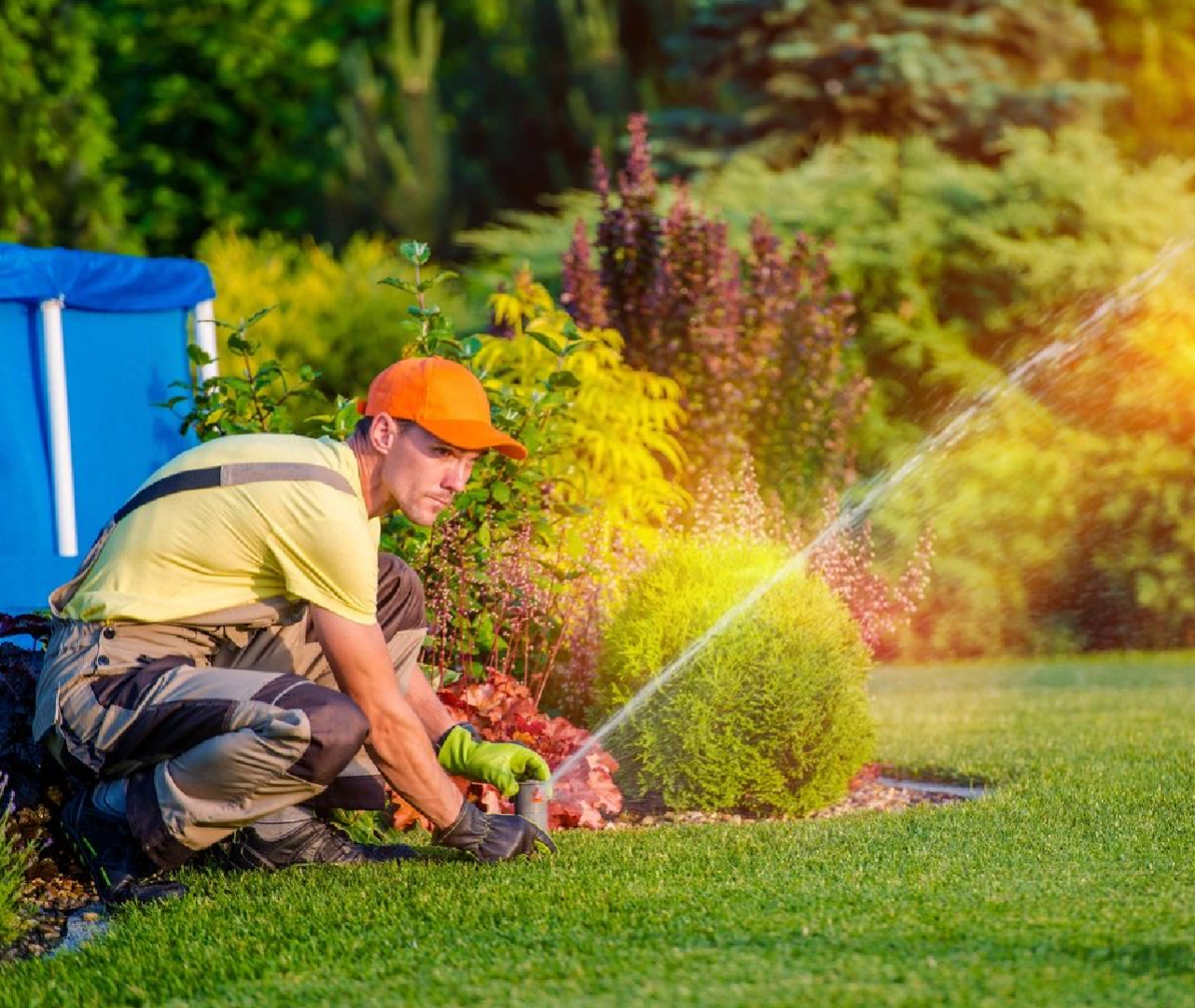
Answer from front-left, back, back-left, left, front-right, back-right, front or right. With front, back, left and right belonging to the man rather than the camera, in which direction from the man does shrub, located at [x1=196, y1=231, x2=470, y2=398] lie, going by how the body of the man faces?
left

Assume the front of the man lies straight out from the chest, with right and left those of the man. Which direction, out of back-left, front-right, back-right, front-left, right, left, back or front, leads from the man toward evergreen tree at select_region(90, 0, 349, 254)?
left

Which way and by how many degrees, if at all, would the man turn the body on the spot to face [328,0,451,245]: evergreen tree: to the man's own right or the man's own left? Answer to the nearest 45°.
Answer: approximately 90° to the man's own left

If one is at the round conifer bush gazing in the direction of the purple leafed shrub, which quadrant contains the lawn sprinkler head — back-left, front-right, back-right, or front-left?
back-left

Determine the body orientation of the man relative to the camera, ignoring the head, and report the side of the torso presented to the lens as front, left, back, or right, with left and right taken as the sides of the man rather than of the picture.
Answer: right

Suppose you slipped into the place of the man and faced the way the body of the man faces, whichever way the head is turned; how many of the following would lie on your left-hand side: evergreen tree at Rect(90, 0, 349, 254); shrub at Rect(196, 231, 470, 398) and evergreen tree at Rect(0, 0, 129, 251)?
3

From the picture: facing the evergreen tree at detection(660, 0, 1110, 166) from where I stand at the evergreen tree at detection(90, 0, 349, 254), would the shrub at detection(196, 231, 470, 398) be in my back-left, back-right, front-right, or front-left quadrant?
front-right

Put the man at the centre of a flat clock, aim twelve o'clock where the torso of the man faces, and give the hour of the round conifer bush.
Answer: The round conifer bush is roughly at 11 o'clock from the man.

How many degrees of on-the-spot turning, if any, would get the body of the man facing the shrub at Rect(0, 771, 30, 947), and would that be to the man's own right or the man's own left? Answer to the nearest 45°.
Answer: approximately 135° to the man's own right

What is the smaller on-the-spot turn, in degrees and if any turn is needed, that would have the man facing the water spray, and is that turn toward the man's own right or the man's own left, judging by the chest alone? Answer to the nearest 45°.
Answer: approximately 45° to the man's own left

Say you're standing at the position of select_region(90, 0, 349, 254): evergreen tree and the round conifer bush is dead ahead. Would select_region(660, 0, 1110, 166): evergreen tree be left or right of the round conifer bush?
left

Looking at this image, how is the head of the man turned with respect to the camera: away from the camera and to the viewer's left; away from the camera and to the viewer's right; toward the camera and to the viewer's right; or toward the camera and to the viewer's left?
toward the camera and to the viewer's right

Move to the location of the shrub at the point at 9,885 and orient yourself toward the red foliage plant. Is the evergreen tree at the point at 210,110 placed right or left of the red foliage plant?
left

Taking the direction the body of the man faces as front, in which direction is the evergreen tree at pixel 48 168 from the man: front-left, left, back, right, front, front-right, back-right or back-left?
left
